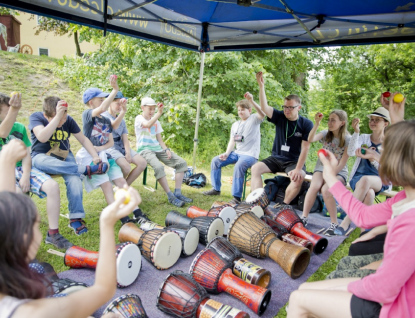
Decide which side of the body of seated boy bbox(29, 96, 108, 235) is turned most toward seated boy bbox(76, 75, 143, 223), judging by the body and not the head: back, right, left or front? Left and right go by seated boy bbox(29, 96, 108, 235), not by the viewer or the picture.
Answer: left

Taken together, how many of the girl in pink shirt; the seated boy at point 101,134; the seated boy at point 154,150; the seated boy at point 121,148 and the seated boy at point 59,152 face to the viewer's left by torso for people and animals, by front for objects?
1

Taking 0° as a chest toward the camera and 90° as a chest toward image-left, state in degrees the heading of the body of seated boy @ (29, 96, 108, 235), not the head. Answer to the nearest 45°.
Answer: approximately 315°

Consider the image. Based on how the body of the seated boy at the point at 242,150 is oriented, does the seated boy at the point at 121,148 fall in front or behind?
in front

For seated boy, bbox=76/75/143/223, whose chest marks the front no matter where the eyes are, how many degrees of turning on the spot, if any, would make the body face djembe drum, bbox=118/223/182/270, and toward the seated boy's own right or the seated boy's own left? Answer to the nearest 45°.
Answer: approximately 45° to the seated boy's own right

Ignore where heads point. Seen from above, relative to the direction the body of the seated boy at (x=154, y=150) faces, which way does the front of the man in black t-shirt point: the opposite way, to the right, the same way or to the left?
to the right

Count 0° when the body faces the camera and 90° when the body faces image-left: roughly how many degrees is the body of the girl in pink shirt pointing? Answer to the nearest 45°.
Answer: approximately 90°

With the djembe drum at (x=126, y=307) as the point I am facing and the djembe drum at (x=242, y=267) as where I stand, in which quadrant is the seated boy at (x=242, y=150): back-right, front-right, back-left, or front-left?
back-right

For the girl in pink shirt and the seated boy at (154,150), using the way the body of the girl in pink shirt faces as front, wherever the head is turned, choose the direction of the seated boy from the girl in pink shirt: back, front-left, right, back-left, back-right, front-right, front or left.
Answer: front-right

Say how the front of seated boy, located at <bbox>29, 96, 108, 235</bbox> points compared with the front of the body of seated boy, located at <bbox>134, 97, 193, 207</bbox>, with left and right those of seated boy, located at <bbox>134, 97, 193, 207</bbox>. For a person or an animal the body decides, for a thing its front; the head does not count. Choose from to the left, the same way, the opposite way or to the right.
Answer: the same way

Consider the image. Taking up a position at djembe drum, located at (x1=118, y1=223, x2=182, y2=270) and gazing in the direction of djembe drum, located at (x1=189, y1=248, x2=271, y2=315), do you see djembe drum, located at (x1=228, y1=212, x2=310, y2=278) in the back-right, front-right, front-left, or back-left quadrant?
front-left

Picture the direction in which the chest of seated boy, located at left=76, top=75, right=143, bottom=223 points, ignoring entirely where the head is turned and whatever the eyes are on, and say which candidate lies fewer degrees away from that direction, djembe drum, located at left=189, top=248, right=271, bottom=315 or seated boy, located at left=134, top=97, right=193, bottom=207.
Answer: the djembe drum

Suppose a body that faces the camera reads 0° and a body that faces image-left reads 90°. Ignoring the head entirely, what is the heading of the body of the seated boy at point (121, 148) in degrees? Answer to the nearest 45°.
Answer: approximately 315°

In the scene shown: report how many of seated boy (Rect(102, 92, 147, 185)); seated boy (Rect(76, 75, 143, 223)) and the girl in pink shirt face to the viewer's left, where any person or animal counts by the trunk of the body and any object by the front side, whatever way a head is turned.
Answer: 1

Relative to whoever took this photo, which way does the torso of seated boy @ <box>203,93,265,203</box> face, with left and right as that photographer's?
facing the viewer and to the left of the viewer

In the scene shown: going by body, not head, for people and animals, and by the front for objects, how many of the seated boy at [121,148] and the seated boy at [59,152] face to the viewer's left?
0

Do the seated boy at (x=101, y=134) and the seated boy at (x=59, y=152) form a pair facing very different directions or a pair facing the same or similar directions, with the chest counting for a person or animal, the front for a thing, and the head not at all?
same or similar directions

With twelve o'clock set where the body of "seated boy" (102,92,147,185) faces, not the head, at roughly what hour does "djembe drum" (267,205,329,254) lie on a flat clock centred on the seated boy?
The djembe drum is roughly at 12 o'clock from the seated boy.

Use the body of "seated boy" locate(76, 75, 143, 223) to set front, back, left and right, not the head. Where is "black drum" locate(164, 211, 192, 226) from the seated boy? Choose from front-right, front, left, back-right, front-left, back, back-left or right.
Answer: front

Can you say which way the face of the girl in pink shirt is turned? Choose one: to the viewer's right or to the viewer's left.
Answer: to the viewer's left
